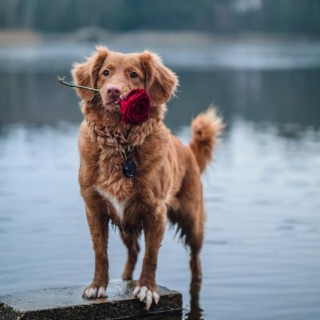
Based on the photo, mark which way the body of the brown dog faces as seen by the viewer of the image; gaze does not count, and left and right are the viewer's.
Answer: facing the viewer and to the left of the viewer
